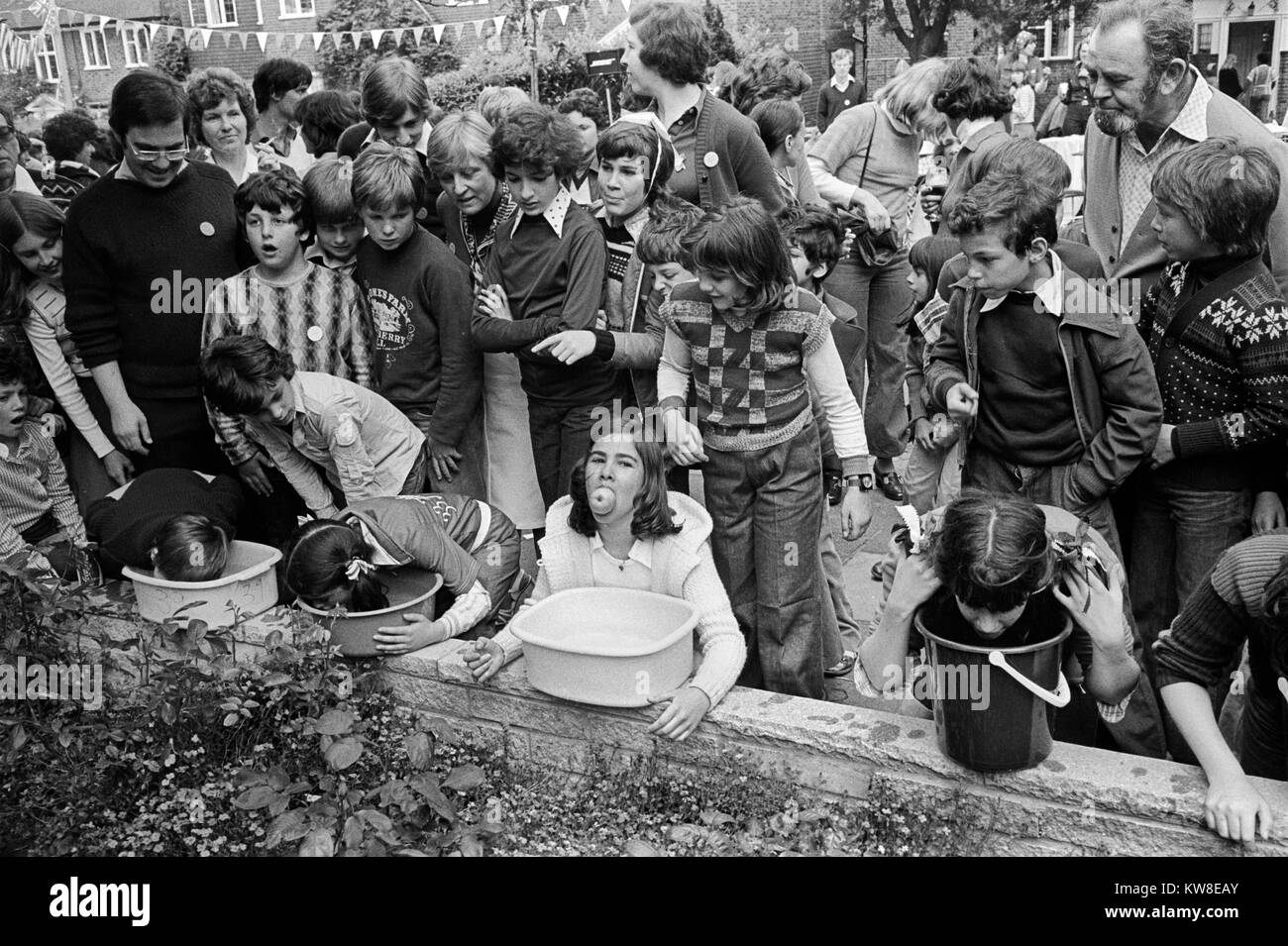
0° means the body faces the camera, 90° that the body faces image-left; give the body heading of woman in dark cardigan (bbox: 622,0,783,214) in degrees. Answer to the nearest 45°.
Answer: approximately 45°

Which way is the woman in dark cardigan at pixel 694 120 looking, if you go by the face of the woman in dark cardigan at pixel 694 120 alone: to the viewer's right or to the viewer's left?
to the viewer's left

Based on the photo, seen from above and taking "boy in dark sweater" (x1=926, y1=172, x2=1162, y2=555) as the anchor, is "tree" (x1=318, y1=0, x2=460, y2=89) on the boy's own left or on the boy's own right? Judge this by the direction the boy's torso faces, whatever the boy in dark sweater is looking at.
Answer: on the boy's own right

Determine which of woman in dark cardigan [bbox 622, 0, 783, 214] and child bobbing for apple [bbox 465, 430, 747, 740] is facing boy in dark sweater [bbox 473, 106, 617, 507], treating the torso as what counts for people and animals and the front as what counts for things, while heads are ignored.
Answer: the woman in dark cardigan

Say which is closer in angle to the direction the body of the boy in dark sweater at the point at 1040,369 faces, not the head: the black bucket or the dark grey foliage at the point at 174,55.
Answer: the black bucket

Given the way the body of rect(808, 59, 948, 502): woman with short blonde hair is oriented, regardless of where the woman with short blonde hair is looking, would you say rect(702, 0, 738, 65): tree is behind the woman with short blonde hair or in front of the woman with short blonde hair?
behind

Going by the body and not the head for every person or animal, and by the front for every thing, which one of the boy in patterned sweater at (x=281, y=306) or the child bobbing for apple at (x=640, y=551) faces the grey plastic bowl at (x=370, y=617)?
the boy in patterned sweater

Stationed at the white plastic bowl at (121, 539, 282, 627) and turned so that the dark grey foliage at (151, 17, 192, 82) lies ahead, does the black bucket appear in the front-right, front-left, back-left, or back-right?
back-right

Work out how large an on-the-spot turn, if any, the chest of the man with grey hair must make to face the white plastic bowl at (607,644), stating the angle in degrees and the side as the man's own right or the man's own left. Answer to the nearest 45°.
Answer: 0° — they already face it

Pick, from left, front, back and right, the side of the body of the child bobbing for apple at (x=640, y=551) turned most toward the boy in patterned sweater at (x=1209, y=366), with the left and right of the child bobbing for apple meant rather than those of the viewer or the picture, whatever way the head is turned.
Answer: left

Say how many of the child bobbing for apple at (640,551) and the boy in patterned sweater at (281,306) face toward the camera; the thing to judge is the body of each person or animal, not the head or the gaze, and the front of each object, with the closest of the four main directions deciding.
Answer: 2

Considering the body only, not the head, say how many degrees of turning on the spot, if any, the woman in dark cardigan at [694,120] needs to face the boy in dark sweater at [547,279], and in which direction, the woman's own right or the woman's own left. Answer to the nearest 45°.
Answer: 0° — they already face them
